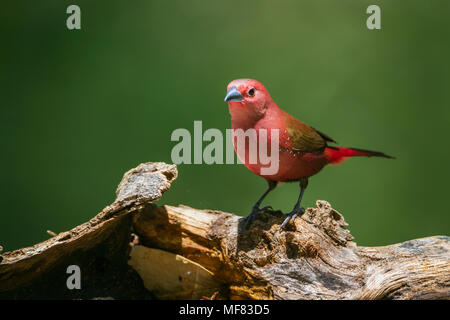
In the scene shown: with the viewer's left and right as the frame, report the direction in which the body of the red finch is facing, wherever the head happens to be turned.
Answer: facing the viewer and to the left of the viewer
